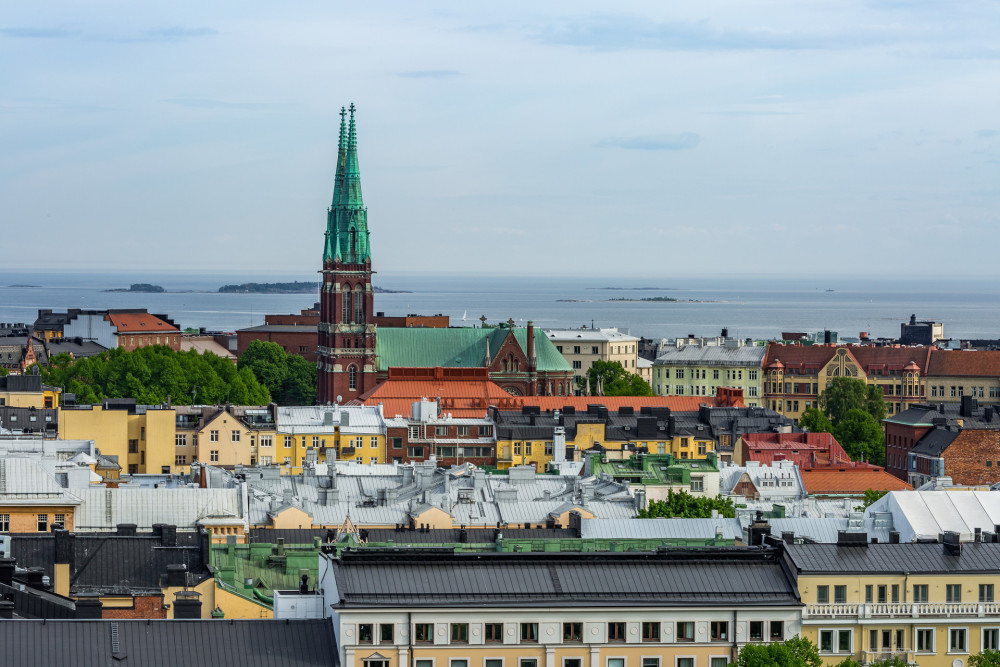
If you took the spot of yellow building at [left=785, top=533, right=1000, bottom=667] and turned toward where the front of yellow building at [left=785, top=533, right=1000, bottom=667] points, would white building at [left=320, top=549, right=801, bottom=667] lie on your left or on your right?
on your right

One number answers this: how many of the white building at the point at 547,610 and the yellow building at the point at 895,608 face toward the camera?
2

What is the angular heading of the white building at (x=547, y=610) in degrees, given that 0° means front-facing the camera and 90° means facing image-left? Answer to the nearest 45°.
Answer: approximately 0°

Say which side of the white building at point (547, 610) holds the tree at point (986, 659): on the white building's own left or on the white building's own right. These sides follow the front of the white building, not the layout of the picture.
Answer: on the white building's own left

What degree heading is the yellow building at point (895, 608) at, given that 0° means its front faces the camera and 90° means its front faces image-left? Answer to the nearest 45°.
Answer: approximately 0°

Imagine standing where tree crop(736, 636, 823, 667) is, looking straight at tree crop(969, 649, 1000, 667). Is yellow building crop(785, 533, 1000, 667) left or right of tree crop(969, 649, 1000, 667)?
left

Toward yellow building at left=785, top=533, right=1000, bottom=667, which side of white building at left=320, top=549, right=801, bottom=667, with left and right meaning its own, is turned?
left

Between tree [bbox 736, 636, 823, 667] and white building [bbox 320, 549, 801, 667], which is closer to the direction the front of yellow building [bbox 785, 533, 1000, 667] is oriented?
the tree

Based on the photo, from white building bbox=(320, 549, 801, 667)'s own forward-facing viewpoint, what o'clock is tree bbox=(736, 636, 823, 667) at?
The tree is roughly at 10 o'clock from the white building.
